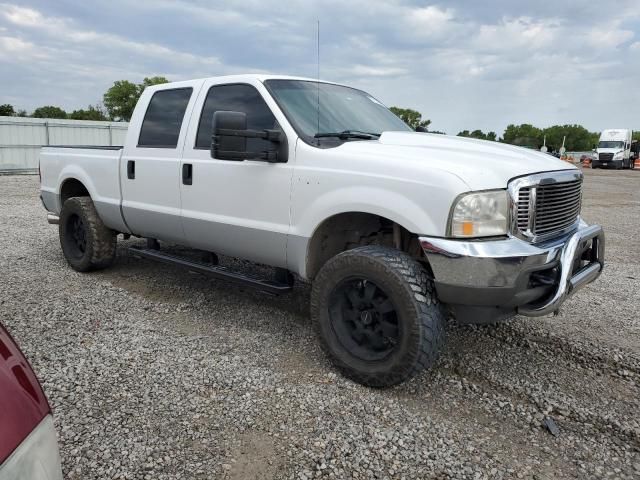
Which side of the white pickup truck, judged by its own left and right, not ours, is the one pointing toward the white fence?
back

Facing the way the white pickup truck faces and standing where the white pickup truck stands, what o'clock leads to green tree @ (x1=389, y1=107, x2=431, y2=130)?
The green tree is roughly at 8 o'clock from the white pickup truck.

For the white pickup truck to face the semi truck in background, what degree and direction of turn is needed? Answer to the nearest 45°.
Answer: approximately 90° to its left

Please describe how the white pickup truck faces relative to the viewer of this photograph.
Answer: facing the viewer and to the right of the viewer
